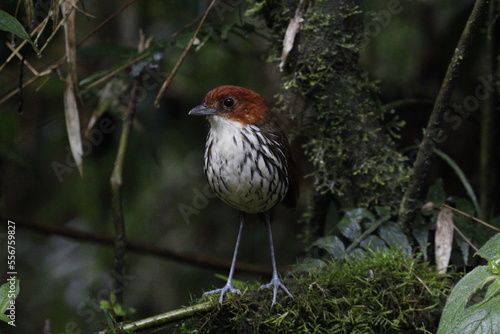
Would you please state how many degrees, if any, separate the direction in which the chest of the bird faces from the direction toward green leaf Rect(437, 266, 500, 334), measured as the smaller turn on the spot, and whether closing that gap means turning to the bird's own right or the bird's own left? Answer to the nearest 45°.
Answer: approximately 90° to the bird's own left

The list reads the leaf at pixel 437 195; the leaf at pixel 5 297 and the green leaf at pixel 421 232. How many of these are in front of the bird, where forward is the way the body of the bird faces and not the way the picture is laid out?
1

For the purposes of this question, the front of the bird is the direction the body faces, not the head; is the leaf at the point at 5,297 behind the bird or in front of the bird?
in front

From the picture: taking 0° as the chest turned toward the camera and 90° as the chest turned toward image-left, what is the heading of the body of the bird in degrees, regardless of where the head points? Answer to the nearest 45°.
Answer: approximately 45°

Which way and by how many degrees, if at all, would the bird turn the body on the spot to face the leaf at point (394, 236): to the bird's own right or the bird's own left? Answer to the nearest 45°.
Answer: approximately 135° to the bird's own left

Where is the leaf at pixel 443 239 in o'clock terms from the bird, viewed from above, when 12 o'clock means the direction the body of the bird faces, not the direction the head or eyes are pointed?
The leaf is roughly at 8 o'clock from the bird.

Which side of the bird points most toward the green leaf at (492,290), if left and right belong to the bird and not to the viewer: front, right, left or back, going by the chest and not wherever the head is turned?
left

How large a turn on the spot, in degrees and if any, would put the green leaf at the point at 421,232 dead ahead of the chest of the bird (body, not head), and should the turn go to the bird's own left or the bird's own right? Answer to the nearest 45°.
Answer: approximately 135° to the bird's own left
